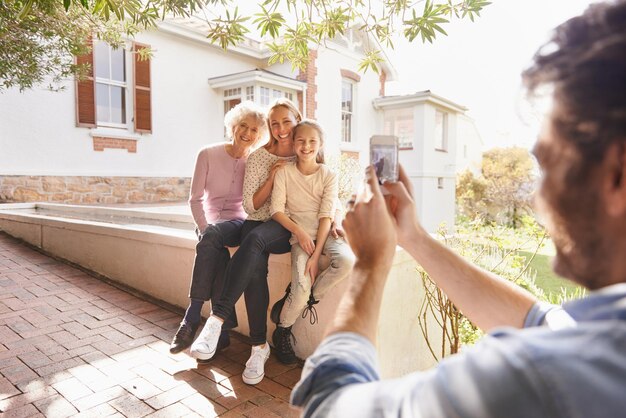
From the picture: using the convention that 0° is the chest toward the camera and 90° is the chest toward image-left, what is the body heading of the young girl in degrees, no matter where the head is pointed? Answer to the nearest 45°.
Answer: approximately 0°

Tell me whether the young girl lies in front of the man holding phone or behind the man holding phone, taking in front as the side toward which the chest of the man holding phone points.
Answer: in front

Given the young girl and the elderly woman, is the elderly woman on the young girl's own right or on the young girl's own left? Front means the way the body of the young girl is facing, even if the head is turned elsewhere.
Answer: on the young girl's own right

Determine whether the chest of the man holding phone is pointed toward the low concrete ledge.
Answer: yes

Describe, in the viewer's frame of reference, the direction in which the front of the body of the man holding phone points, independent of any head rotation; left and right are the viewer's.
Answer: facing away from the viewer and to the left of the viewer

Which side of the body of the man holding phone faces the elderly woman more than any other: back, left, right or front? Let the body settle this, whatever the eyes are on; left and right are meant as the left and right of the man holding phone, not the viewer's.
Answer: front

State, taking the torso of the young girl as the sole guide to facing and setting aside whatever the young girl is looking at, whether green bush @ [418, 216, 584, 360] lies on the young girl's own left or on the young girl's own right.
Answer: on the young girl's own left

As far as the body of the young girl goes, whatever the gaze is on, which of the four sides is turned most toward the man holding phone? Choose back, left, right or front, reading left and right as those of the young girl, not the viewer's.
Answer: front

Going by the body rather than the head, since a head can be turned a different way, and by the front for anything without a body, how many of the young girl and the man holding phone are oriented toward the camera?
1
